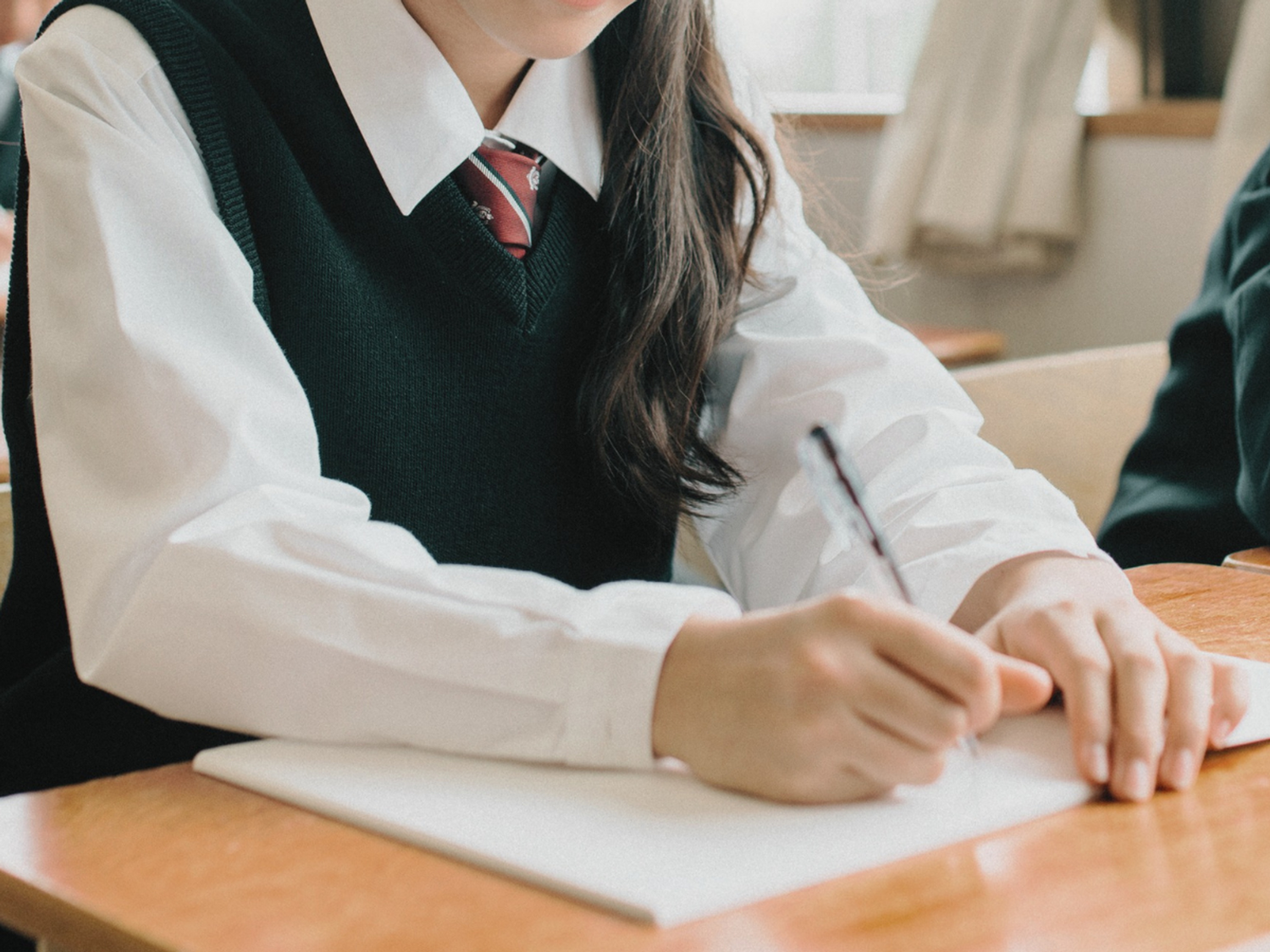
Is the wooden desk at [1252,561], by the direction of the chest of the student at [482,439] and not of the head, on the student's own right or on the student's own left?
on the student's own left

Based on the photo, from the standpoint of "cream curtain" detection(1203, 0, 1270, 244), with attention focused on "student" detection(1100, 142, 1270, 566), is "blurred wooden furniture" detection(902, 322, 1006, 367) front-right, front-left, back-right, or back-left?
front-right

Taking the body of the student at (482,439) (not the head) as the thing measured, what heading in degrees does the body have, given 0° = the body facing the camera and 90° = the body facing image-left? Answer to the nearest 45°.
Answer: approximately 315°

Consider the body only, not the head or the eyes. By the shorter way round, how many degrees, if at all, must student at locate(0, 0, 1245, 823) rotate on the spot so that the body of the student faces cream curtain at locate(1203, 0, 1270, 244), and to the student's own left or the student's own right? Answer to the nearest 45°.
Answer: approximately 90° to the student's own left

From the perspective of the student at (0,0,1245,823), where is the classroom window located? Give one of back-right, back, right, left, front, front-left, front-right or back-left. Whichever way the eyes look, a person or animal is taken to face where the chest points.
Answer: back-left

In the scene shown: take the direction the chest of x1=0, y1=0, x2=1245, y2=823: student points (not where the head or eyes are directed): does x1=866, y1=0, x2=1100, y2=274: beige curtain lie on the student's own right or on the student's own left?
on the student's own left
